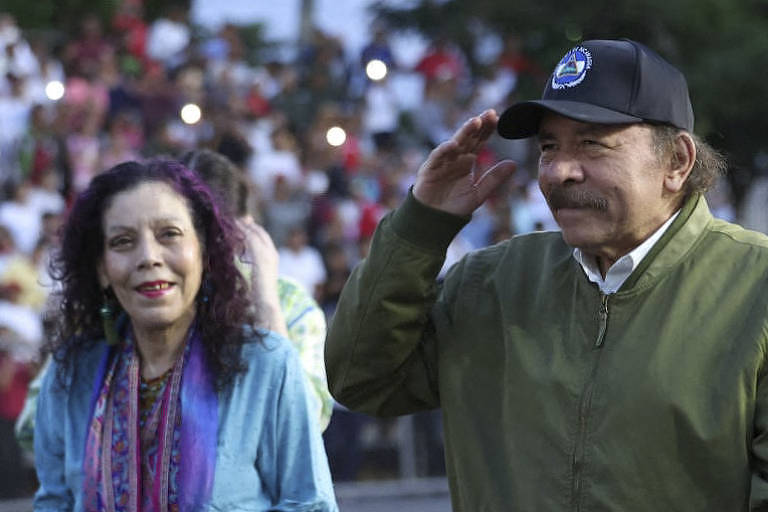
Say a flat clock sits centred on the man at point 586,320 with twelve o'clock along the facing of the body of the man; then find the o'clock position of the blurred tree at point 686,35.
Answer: The blurred tree is roughly at 5 o'clock from the man.

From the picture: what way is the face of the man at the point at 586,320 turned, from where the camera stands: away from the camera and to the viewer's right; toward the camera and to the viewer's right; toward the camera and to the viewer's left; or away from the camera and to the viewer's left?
toward the camera and to the viewer's left

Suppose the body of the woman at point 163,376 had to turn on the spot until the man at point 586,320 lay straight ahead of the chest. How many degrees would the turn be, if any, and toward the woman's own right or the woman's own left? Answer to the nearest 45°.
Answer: approximately 45° to the woman's own left

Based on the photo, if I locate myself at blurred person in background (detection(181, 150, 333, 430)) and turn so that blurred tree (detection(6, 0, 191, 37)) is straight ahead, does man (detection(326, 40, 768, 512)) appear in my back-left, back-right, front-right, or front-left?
back-right

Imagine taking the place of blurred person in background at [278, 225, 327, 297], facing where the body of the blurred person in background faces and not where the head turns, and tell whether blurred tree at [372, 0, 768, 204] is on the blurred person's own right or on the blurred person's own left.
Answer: on the blurred person's own left

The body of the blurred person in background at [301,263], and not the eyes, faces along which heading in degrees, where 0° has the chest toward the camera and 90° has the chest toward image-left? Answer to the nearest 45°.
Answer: approximately 0°

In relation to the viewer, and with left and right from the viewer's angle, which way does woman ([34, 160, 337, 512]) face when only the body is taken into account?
facing the viewer

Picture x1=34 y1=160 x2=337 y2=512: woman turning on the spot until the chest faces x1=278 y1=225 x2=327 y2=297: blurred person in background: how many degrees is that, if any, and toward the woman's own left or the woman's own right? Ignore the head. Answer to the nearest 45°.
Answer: approximately 180°

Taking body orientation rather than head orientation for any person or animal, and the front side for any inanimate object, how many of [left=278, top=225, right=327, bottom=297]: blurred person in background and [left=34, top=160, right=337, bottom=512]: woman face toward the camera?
2

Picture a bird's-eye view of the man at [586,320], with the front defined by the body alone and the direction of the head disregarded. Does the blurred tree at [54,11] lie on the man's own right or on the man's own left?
on the man's own right
